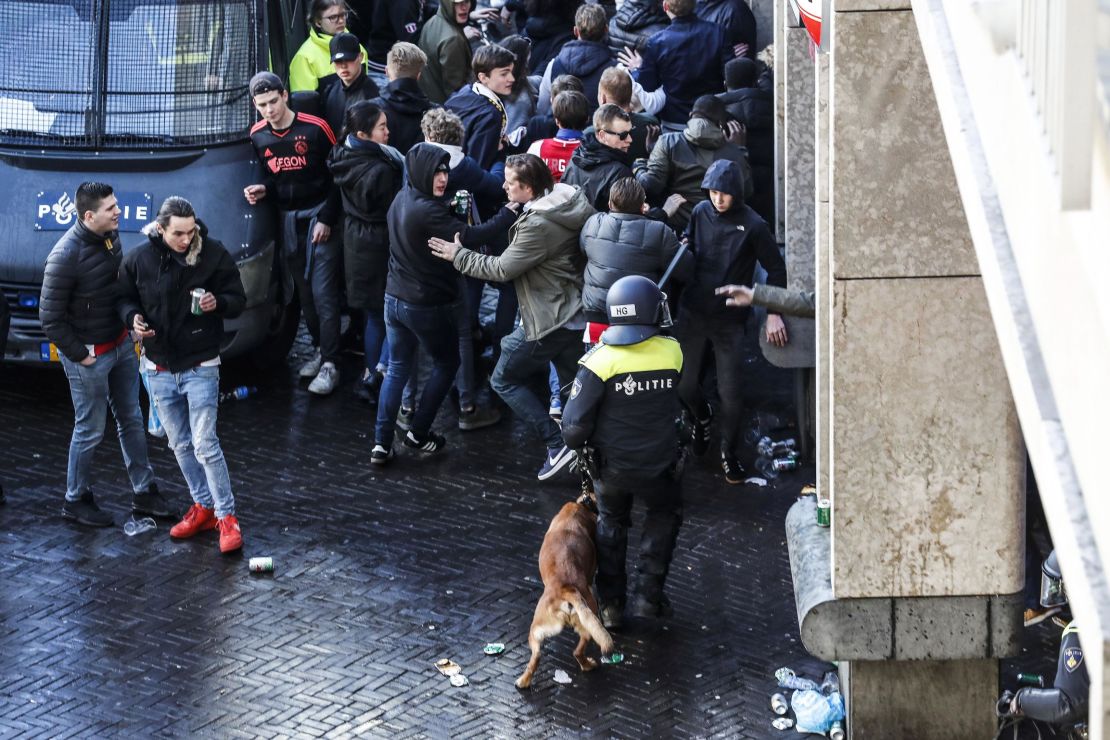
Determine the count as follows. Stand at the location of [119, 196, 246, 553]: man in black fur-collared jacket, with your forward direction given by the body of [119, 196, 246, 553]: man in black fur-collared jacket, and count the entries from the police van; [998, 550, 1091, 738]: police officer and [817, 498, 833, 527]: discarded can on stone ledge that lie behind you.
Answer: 1

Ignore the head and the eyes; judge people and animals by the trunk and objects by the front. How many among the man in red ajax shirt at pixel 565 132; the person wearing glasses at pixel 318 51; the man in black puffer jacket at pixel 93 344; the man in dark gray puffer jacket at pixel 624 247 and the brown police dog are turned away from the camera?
3

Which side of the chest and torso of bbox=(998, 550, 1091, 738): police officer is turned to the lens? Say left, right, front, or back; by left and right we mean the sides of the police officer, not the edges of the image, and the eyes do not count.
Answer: left

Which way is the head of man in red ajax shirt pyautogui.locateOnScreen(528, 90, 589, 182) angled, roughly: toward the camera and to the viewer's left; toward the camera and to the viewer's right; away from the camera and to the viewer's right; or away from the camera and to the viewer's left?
away from the camera and to the viewer's left

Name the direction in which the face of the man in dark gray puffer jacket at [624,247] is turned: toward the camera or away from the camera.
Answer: away from the camera

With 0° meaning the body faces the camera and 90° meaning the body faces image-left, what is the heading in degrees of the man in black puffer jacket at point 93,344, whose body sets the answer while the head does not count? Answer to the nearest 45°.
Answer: approximately 315°

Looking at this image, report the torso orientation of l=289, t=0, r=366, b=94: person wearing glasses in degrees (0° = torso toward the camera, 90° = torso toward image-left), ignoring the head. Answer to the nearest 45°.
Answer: approximately 315°
